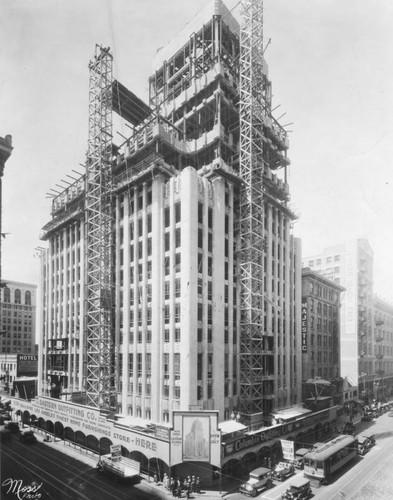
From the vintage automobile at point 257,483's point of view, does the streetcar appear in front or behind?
behind

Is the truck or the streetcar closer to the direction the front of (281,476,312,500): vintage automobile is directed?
the truck

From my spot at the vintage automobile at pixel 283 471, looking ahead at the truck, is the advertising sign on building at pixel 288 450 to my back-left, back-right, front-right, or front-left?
back-right

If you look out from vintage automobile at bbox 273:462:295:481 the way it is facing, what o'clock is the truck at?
The truck is roughly at 1 o'clock from the vintage automobile.

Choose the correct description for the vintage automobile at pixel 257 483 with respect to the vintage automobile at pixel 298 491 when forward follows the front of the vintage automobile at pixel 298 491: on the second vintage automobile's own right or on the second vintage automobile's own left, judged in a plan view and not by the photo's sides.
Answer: on the second vintage automobile's own right
